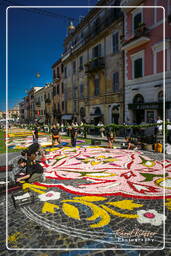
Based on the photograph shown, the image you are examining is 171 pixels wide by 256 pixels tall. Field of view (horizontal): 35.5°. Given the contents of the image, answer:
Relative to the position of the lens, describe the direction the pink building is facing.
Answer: facing the viewer and to the left of the viewer

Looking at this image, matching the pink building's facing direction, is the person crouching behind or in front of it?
in front

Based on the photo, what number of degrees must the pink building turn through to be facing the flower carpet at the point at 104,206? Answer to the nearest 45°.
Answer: approximately 45° to its left

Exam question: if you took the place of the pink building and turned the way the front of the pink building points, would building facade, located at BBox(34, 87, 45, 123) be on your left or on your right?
on your right

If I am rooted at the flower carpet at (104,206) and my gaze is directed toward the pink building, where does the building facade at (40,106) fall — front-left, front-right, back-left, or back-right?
front-left

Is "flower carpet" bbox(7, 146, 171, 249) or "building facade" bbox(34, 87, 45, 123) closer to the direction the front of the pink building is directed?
the flower carpet

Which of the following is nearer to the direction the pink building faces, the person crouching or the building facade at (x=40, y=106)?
the person crouching

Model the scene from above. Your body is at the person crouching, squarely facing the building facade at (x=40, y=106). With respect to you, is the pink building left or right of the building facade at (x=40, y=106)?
right
